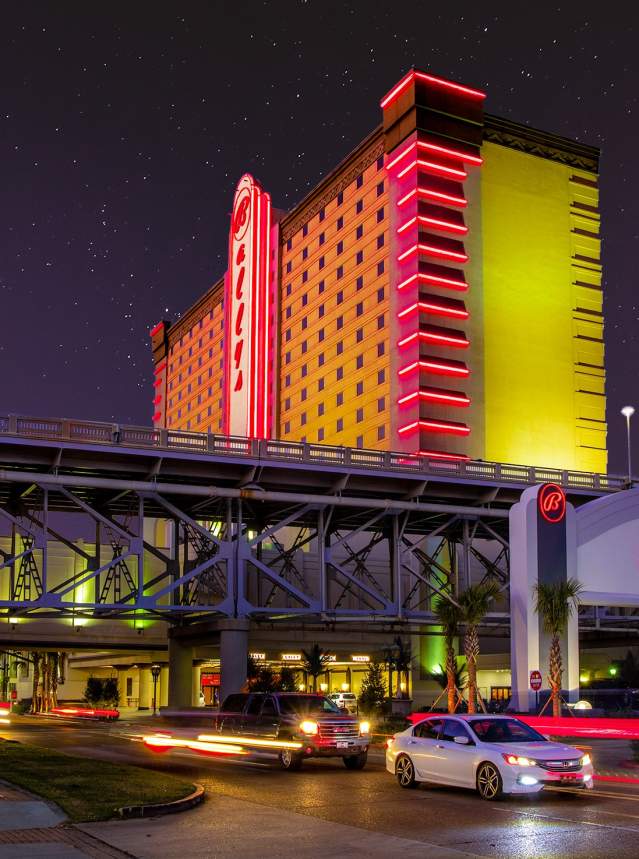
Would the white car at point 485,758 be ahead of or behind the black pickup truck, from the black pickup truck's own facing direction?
ahead

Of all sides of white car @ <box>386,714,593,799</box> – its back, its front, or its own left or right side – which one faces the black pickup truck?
back

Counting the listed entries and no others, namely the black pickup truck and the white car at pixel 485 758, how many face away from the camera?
0

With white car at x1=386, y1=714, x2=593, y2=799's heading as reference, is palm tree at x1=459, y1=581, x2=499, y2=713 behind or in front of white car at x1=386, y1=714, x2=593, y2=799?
behind

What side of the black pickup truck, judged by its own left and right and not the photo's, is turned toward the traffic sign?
left

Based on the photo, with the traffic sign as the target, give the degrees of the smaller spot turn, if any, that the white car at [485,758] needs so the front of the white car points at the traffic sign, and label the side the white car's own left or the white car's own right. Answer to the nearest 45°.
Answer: approximately 135° to the white car's own left

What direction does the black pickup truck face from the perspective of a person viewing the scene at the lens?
facing the viewer and to the right of the viewer

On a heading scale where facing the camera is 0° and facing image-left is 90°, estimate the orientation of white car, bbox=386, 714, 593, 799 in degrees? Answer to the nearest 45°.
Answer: approximately 315°
